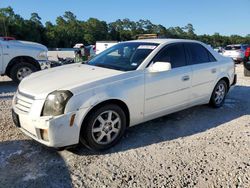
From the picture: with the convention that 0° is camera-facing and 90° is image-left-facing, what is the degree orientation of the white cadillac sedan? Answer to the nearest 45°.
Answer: approximately 45°

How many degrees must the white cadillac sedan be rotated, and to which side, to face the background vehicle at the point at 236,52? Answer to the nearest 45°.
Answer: approximately 180°
